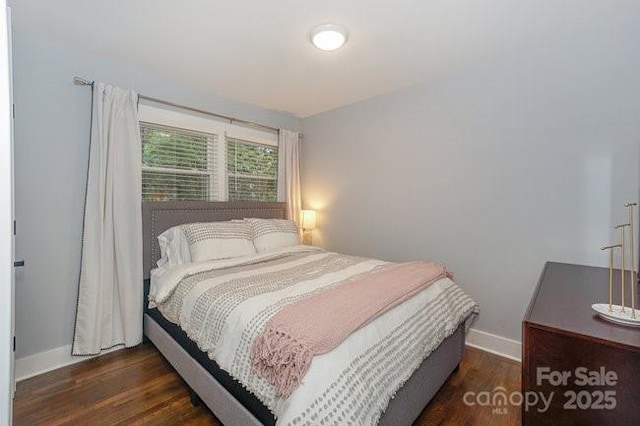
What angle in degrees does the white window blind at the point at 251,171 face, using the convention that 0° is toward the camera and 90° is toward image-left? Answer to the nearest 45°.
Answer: approximately 315°

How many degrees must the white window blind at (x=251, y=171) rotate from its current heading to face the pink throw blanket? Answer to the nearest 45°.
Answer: approximately 45° to its right

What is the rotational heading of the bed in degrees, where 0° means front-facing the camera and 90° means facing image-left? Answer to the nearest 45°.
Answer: approximately 315°

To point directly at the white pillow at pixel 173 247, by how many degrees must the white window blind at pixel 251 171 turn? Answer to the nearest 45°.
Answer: approximately 90° to its right

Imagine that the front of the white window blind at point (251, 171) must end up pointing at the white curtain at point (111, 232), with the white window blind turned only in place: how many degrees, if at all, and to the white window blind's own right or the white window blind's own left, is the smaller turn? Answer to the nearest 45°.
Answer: approximately 90° to the white window blind's own right

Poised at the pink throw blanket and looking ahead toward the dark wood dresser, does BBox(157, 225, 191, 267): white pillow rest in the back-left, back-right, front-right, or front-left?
back-left
